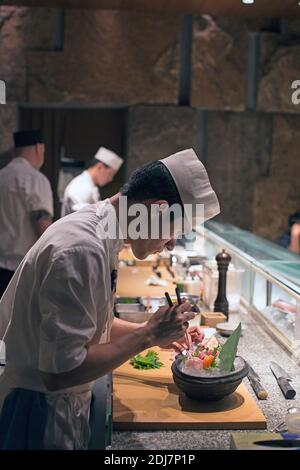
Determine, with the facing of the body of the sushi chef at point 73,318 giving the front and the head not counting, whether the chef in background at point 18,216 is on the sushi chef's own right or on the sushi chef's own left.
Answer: on the sushi chef's own left

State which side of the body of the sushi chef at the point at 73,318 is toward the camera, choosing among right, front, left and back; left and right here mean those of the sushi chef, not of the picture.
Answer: right

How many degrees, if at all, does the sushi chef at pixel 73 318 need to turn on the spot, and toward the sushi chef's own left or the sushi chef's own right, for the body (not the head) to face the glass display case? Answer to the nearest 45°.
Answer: approximately 45° to the sushi chef's own left

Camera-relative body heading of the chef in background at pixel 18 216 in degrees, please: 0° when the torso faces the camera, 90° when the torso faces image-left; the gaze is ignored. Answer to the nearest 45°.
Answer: approximately 225°

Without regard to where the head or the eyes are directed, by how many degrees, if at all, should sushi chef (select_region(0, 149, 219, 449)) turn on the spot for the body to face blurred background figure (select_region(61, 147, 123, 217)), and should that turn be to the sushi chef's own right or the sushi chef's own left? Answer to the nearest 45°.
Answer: approximately 90° to the sushi chef's own left

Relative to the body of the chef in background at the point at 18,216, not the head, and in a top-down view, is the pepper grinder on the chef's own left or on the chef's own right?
on the chef's own right
